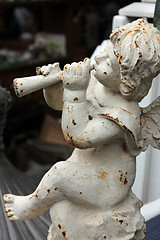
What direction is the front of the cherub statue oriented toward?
to the viewer's left
